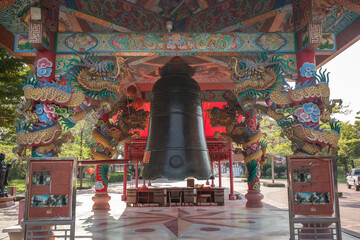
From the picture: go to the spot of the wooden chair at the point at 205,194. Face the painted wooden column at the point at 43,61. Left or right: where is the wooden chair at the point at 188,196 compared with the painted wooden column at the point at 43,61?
right

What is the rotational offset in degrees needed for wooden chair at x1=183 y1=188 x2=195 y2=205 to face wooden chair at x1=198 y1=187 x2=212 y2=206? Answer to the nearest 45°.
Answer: approximately 45° to its right

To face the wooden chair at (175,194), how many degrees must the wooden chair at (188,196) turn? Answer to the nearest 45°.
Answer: approximately 45° to its left

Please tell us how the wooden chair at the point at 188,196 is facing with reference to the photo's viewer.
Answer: facing away from the viewer

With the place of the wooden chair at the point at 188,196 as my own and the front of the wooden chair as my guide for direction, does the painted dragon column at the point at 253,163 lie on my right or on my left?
on my right
